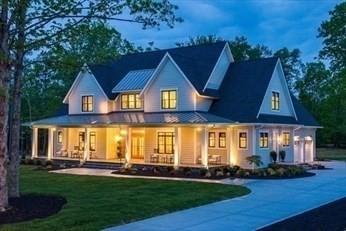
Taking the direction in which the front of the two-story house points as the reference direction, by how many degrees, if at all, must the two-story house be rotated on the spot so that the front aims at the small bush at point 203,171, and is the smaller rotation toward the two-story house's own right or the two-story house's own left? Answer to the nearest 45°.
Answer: approximately 45° to the two-story house's own left

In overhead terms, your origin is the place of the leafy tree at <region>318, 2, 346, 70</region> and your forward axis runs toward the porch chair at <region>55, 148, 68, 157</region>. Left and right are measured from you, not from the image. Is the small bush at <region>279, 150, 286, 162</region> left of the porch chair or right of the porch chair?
left

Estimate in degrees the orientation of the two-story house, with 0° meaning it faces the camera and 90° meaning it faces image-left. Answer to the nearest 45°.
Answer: approximately 45°

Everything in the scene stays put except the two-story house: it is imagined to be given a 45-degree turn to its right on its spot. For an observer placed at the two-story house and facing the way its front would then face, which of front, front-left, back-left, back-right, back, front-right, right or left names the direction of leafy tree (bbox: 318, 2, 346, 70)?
back-right

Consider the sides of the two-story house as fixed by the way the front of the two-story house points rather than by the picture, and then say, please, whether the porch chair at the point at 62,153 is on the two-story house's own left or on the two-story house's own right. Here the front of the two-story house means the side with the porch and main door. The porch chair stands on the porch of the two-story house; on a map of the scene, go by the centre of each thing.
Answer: on the two-story house's own right

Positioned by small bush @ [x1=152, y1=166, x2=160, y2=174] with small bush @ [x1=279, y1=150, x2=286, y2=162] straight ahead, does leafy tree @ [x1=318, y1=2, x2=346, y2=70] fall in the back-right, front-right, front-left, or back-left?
front-left

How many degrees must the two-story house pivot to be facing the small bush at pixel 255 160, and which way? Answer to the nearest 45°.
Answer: approximately 90° to its left
